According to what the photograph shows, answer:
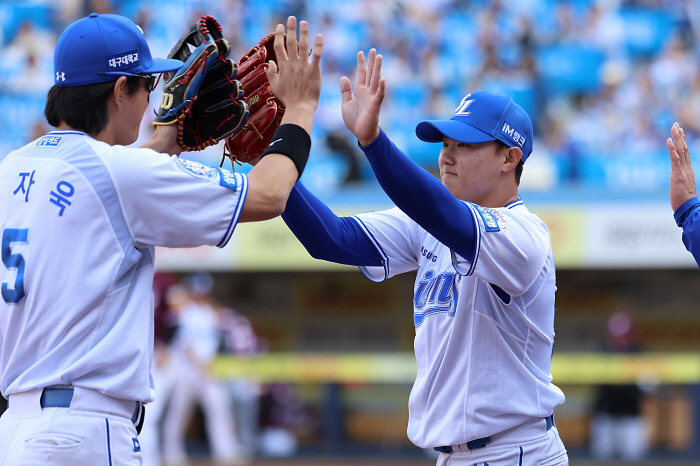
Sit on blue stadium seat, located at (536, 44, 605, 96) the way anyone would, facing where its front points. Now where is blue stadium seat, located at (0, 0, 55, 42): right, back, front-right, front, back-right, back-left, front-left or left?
right

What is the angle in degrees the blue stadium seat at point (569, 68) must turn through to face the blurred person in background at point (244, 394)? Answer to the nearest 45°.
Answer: approximately 45° to its right

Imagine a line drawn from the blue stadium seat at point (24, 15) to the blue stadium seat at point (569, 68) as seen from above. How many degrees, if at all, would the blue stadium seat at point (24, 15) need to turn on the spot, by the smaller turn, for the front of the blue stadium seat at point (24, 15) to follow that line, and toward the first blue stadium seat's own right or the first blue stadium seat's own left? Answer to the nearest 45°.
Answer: approximately 45° to the first blue stadium seat's own left

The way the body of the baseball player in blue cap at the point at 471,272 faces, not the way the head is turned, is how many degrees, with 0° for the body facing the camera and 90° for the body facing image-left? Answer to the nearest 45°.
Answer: approximately 45°

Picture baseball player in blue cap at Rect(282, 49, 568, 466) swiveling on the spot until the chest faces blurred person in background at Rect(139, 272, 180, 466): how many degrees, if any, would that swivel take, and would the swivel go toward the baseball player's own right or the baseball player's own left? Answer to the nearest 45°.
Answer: approximately 90° to the baseball player's own right

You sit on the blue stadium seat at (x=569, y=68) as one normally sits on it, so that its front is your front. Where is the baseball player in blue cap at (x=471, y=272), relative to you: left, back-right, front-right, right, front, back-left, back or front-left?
front

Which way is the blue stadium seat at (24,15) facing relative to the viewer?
toward the camera

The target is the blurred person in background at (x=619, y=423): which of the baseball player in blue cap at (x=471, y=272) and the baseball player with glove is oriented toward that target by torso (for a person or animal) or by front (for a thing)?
the baseball player with glove

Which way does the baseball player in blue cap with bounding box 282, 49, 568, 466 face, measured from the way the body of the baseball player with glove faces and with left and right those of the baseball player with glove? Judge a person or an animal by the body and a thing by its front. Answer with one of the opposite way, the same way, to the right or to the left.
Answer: the opposite way

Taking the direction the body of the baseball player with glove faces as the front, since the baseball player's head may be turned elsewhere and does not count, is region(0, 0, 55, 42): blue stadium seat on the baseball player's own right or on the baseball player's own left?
on the baseball player's own left
